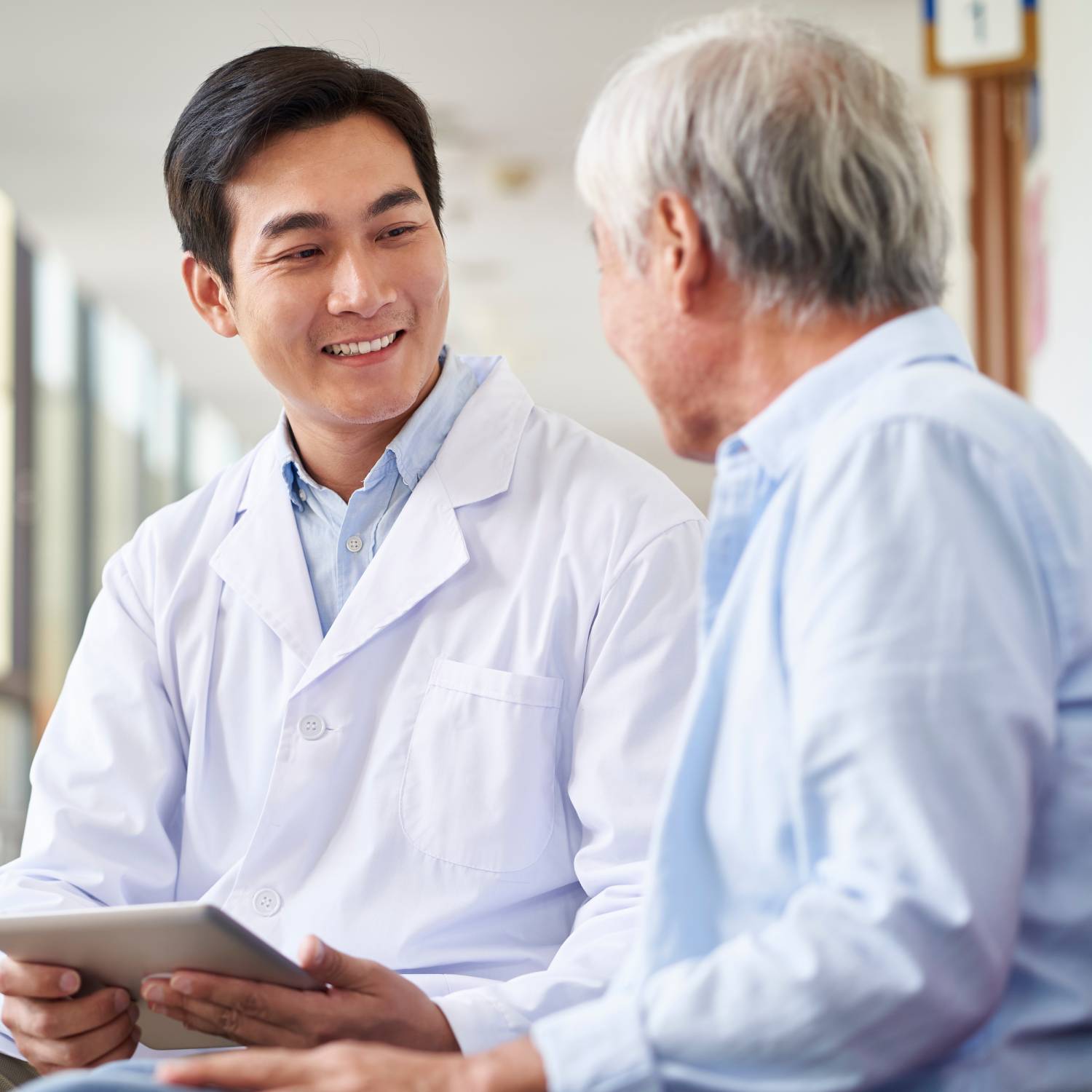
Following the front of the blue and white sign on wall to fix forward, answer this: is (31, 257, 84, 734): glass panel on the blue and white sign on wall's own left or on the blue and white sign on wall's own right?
on the blue and white sign on wall's own right

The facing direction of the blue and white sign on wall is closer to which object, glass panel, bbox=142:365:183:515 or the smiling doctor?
the smiling doctor

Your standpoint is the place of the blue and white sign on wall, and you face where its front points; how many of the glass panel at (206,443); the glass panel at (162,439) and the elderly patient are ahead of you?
1

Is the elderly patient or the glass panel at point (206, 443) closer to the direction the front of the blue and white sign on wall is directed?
the elderly patient

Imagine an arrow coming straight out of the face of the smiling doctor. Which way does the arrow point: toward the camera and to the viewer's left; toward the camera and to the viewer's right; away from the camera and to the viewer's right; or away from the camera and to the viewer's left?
toward the camera and to the viewer's right

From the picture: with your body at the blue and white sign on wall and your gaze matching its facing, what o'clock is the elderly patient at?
The elderly patient is roughly at 12 o'clock from the blue and white sign on wall.

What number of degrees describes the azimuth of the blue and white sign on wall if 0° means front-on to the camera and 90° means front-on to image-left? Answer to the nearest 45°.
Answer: approximately 0°

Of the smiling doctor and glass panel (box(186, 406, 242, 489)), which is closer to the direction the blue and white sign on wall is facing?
the smiling doctor

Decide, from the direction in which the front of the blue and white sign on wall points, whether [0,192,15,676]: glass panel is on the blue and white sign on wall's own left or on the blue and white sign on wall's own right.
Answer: on the blue and white sign on wall's own right

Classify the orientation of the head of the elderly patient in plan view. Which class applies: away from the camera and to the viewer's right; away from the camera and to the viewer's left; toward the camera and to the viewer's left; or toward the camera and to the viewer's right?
away from the camera and to the viewer's left

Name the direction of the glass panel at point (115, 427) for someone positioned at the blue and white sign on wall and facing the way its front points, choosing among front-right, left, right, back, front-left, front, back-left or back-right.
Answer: back-right

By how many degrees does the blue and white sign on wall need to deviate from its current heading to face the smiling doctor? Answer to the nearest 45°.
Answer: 0° — it already faces them
